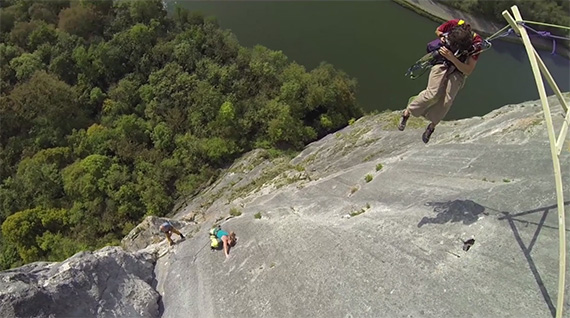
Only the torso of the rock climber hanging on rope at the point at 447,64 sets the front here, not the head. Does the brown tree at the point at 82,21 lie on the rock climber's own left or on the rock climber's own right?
on the rock climber's own right

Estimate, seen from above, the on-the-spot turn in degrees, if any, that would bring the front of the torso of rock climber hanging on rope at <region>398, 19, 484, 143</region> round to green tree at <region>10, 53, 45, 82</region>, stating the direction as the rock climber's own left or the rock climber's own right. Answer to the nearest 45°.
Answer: approximately 90° to the rock climber's own right

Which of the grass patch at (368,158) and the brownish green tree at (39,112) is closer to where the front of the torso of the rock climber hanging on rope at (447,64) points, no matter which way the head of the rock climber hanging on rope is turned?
the brownish green tree

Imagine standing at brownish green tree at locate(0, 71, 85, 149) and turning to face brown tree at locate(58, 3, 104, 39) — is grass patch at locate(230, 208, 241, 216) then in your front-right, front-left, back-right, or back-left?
back-right

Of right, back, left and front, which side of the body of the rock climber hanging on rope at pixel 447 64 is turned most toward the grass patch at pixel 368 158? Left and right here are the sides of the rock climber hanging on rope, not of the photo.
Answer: right

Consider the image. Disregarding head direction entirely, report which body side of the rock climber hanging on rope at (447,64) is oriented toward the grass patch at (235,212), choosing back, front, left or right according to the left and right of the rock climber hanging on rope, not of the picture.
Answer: right

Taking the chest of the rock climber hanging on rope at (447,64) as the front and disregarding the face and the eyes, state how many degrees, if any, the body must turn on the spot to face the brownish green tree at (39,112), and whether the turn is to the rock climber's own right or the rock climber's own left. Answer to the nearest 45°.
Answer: approximately 90° to the rock climber's own right

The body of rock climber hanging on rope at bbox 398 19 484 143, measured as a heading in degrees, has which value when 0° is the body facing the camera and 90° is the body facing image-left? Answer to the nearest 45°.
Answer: approximately 45°
